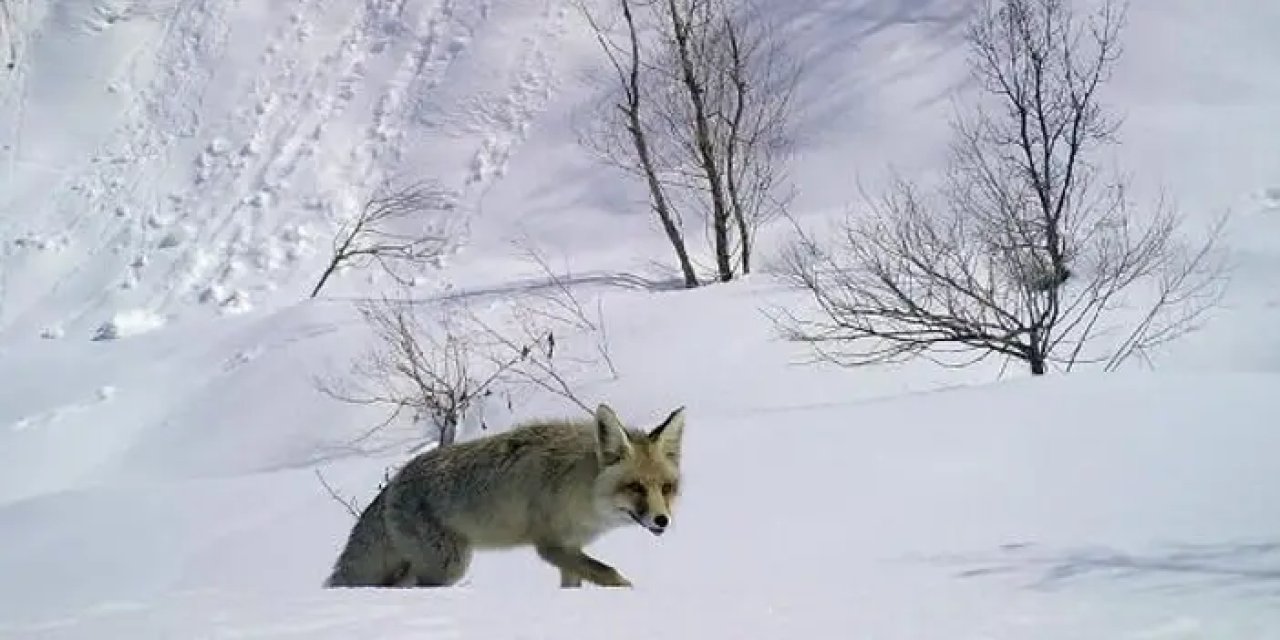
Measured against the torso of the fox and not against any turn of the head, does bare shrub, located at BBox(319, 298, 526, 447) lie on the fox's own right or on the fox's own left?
on the fox's own left

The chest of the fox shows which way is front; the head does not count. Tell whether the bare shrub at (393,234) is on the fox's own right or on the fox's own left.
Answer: on the fox's own left

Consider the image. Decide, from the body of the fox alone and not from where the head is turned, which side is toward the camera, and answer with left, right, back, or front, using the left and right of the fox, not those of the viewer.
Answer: right

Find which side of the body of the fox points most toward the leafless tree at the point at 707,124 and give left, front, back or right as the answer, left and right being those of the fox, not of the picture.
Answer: left

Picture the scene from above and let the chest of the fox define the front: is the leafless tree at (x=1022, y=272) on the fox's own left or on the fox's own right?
on the fox's own left

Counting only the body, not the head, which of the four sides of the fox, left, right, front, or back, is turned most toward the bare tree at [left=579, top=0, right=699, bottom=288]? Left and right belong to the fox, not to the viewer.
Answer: left

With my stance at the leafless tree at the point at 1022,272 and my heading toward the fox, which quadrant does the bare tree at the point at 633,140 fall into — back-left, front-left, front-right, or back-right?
back-right

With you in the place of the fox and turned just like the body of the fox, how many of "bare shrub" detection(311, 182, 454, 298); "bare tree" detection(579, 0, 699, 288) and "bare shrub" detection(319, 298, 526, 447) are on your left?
3
